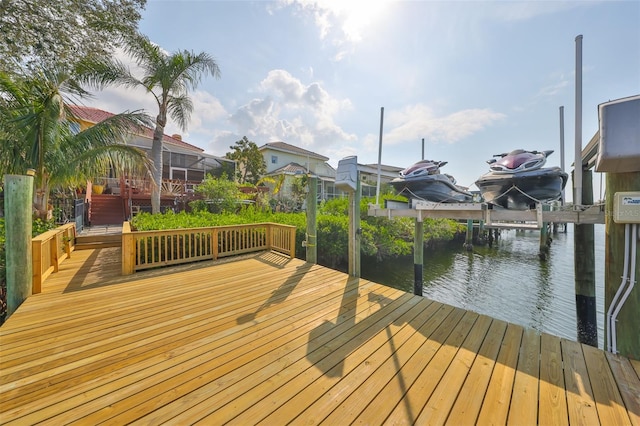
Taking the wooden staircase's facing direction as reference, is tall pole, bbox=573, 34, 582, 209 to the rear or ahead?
ahead

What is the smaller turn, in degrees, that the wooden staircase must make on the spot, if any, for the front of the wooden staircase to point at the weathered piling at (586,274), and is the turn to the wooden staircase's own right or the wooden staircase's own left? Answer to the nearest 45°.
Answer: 0° — it already faces it

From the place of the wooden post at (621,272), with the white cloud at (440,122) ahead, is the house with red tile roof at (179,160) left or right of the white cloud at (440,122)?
left

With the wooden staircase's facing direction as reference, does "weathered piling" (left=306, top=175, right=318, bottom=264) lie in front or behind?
in front

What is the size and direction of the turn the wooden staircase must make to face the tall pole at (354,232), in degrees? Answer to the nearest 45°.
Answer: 0° — it already faces it

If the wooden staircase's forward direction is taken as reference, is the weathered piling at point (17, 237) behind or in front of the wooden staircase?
in front

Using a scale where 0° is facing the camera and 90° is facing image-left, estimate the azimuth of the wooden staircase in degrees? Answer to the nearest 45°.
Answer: approximately 0°
